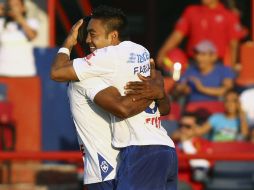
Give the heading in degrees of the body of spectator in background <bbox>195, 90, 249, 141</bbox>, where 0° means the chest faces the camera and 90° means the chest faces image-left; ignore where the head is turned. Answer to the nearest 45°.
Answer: approximately 0°

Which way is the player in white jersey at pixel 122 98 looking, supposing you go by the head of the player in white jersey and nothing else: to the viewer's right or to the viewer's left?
to the viewer's left

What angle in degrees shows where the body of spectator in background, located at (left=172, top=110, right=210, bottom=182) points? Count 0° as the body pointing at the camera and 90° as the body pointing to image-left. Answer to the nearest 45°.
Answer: approximately 45°

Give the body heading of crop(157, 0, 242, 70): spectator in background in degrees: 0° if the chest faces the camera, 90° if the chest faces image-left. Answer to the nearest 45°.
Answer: approximately 0°
